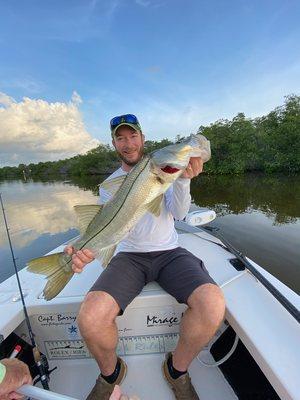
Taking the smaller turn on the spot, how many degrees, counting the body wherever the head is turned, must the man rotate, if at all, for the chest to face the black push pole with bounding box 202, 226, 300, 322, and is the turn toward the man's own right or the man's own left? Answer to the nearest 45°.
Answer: approximately 90° to the man's own left

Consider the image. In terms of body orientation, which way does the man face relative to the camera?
toward the camera
